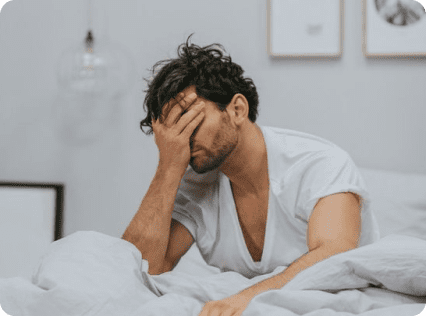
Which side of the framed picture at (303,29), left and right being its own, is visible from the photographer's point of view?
front

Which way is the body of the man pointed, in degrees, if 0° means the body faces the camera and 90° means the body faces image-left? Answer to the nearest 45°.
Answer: approximately 45°

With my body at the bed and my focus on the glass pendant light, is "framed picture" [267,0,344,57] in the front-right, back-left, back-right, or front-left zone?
front-right

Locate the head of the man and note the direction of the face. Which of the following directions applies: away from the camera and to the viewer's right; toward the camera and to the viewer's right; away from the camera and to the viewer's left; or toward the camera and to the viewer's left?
toward the camera and to the viewer's left

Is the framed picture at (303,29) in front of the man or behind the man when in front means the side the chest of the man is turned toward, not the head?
behind

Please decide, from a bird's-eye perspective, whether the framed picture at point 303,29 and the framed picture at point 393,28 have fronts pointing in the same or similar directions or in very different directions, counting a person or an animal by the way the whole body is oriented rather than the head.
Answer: same or similar directions

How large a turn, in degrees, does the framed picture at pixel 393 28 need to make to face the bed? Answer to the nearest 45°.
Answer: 0° — it already faces it

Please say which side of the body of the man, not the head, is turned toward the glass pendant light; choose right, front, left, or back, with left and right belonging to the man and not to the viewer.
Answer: right

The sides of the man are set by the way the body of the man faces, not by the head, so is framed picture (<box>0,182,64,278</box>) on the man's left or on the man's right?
on the man's right

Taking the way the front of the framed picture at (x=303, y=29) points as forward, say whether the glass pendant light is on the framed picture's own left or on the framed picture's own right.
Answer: on the framed picture's own right

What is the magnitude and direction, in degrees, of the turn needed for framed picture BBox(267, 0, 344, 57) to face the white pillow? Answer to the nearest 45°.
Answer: approximately 45° to its left

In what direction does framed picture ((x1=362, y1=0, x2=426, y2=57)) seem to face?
toward the camera
